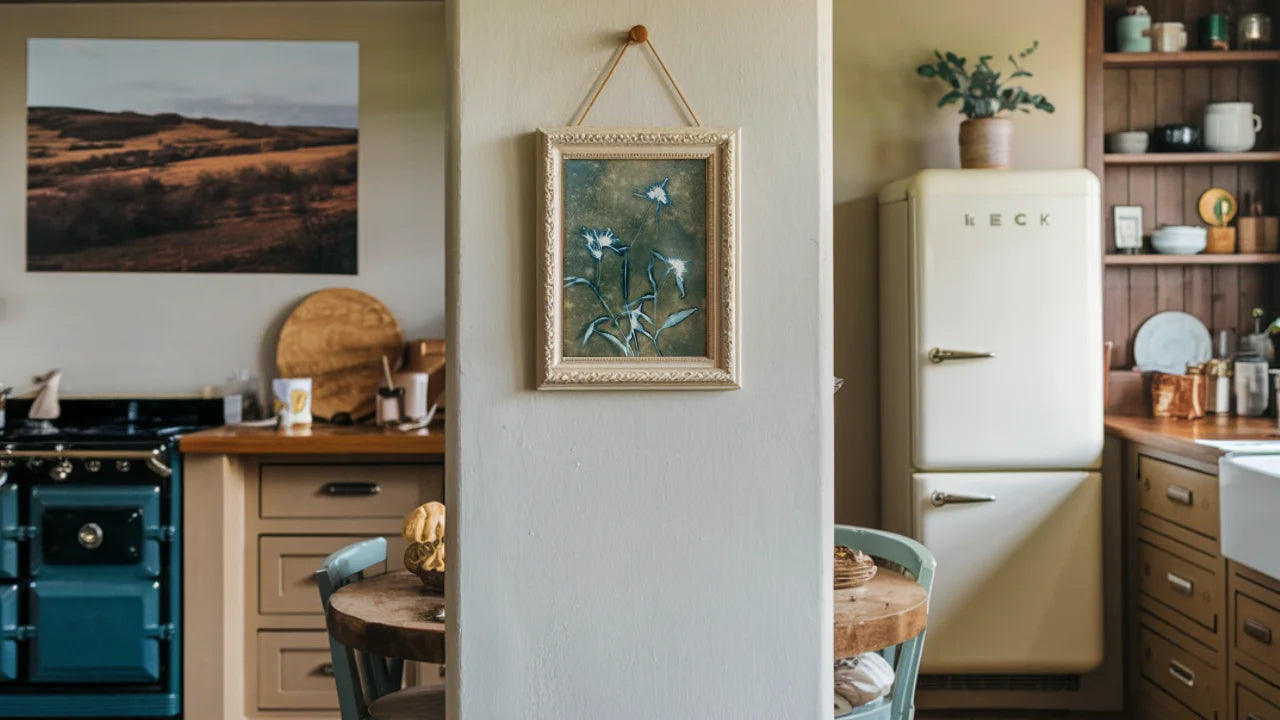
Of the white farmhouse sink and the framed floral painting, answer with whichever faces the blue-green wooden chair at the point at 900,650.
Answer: the white farmhouse sink

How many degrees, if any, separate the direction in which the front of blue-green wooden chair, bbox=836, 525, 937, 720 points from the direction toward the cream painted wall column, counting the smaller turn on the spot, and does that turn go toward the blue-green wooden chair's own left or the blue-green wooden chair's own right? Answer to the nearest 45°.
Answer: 0° — it already faces it

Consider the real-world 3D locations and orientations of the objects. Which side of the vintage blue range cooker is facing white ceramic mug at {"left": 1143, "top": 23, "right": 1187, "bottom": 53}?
left

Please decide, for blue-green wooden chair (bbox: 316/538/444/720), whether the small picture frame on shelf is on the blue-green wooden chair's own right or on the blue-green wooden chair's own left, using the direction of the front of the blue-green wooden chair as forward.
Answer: on the blue-green wooden chair's own left

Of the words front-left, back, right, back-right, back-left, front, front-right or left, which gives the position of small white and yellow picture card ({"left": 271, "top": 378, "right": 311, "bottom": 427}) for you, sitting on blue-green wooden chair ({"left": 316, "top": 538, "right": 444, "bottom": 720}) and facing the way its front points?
back-left

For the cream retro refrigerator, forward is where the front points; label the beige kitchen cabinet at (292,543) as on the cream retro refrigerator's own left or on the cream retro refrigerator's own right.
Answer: on the cream retro refrigerator's own right

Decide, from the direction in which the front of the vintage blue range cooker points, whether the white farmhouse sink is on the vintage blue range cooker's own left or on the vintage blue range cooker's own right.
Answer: on the vintage blue range cooker's own left

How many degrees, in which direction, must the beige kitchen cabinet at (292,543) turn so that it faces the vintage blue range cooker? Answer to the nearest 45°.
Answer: approximately 90° to its right

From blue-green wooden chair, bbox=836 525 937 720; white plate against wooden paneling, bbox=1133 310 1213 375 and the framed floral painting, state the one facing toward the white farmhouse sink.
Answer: the white plate against wooden paneling

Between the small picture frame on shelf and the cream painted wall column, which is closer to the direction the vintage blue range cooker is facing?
the cream painted wall column

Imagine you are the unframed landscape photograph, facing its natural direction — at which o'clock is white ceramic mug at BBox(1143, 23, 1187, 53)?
The white ceramic mug is roughly at 10 o'clock from the unframed landscape photograph.
